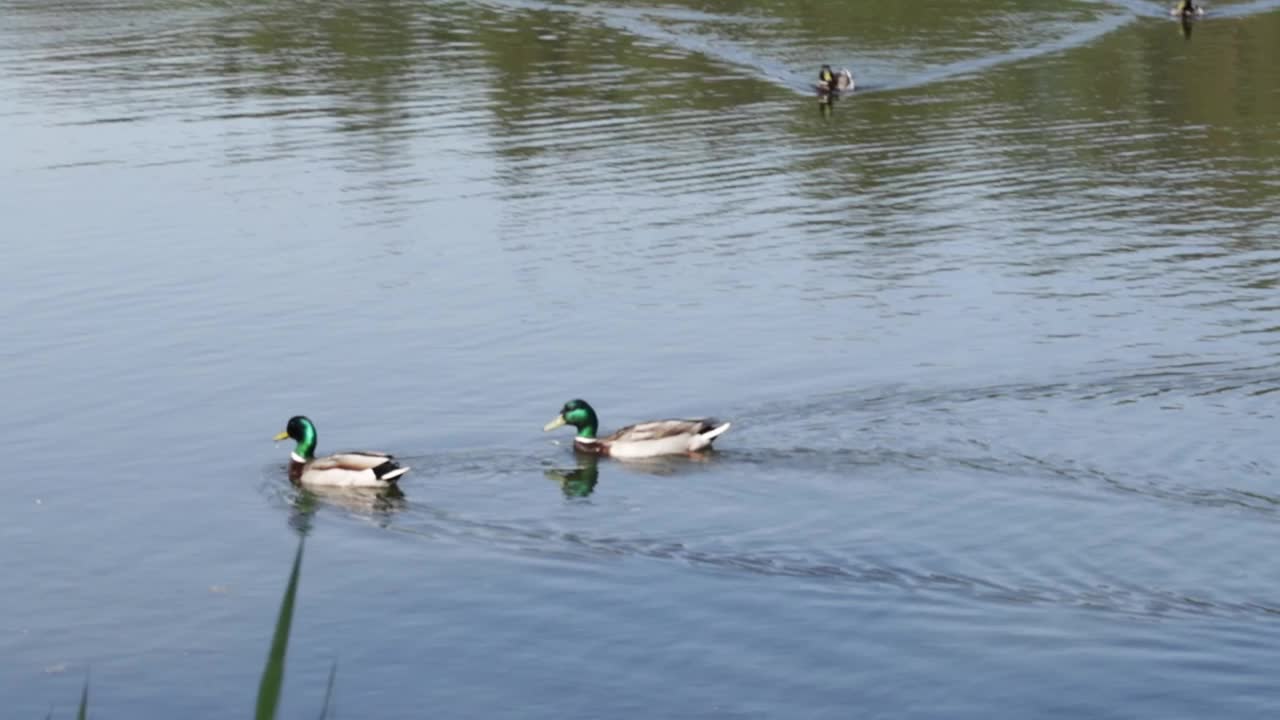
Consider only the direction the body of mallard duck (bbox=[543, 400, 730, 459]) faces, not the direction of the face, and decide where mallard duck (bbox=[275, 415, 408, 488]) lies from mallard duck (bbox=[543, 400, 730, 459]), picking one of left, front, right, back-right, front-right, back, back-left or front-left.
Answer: front

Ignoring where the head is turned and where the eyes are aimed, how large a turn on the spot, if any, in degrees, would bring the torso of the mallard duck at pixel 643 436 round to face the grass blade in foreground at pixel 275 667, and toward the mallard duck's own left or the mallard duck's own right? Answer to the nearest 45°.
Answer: approximately 90° to the mallard duck's own left

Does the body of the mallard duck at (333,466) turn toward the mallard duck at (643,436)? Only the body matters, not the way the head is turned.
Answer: no

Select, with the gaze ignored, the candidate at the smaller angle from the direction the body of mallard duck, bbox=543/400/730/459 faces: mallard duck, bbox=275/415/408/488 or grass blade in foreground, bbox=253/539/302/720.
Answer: the mallard duck

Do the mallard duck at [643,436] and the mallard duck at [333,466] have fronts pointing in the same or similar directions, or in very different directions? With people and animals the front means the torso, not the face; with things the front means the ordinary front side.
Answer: same or similar directions

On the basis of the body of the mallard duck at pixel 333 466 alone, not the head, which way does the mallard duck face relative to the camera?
to the viewer's left

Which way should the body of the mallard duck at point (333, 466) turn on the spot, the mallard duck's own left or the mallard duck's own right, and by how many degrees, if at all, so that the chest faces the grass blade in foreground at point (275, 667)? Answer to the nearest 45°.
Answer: approximately 90° to the mallard duck's own left

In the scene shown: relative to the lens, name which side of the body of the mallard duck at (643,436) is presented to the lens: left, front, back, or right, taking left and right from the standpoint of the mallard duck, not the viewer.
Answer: left

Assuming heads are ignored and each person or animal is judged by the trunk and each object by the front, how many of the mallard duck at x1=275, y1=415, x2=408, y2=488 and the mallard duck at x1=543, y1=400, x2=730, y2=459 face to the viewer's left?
2
